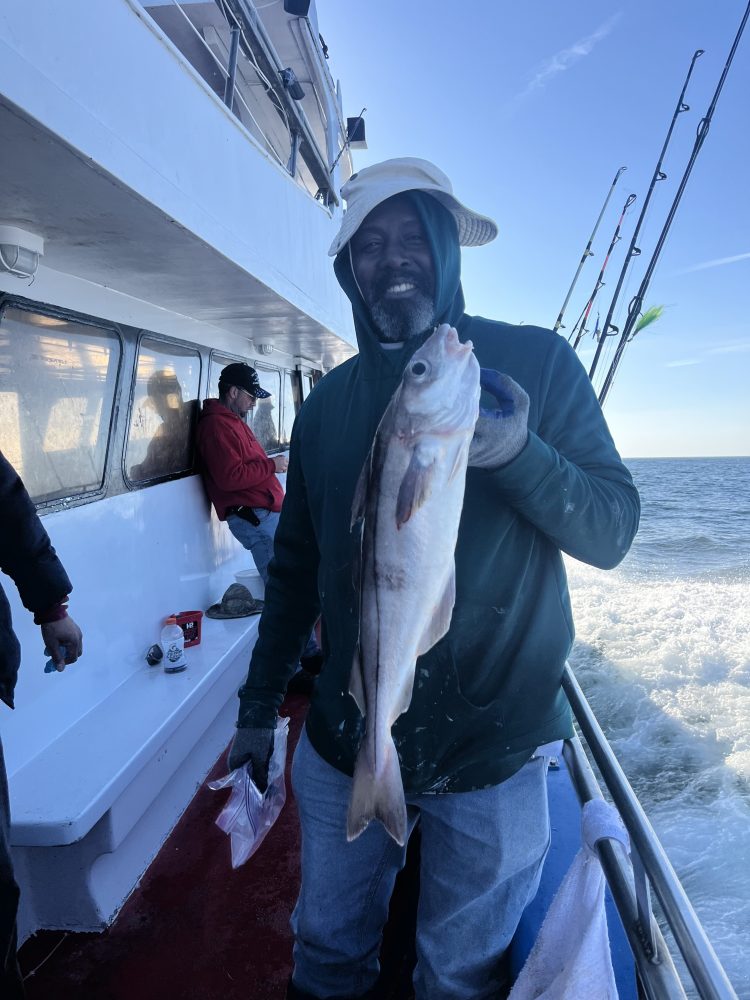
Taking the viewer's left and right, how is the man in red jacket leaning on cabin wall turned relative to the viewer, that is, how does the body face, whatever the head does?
facing to the right of the viewer

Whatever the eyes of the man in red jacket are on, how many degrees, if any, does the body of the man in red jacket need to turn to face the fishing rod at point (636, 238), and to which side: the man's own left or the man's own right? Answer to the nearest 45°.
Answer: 0° — they already face it

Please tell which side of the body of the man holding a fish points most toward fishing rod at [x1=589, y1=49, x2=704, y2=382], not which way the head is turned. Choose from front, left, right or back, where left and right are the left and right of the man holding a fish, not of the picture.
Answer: back

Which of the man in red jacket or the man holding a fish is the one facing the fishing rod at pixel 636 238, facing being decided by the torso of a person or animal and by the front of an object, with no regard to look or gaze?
the man in red jacket

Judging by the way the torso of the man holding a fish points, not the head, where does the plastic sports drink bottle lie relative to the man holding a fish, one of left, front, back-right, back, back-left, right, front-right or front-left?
back-right
